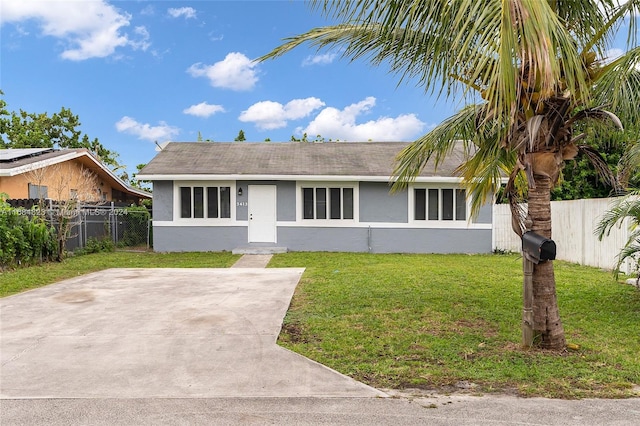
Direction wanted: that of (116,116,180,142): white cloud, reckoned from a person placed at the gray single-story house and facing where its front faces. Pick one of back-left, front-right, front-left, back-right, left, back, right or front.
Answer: back-right

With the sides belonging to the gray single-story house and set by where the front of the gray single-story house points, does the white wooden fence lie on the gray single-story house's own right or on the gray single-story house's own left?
on the gray single-story house's own left

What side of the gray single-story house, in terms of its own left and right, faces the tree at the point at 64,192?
right

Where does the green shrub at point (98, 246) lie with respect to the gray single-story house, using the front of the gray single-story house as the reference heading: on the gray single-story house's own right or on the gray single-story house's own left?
on the gray single-story house's own right

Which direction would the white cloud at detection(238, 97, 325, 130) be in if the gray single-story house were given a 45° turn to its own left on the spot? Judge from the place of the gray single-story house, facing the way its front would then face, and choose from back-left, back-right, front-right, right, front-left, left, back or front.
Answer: back-left

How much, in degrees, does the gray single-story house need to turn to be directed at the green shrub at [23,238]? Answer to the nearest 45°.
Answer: approximately 45° to its right

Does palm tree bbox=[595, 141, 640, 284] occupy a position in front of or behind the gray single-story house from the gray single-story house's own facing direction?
in front

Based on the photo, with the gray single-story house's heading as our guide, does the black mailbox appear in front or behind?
in front

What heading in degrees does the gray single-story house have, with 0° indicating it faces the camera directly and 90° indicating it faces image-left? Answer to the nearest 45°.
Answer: approximately 0°
